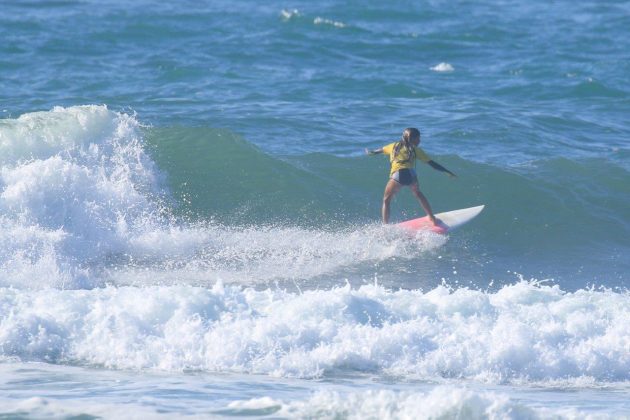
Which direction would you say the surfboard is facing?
to the viewer's right
